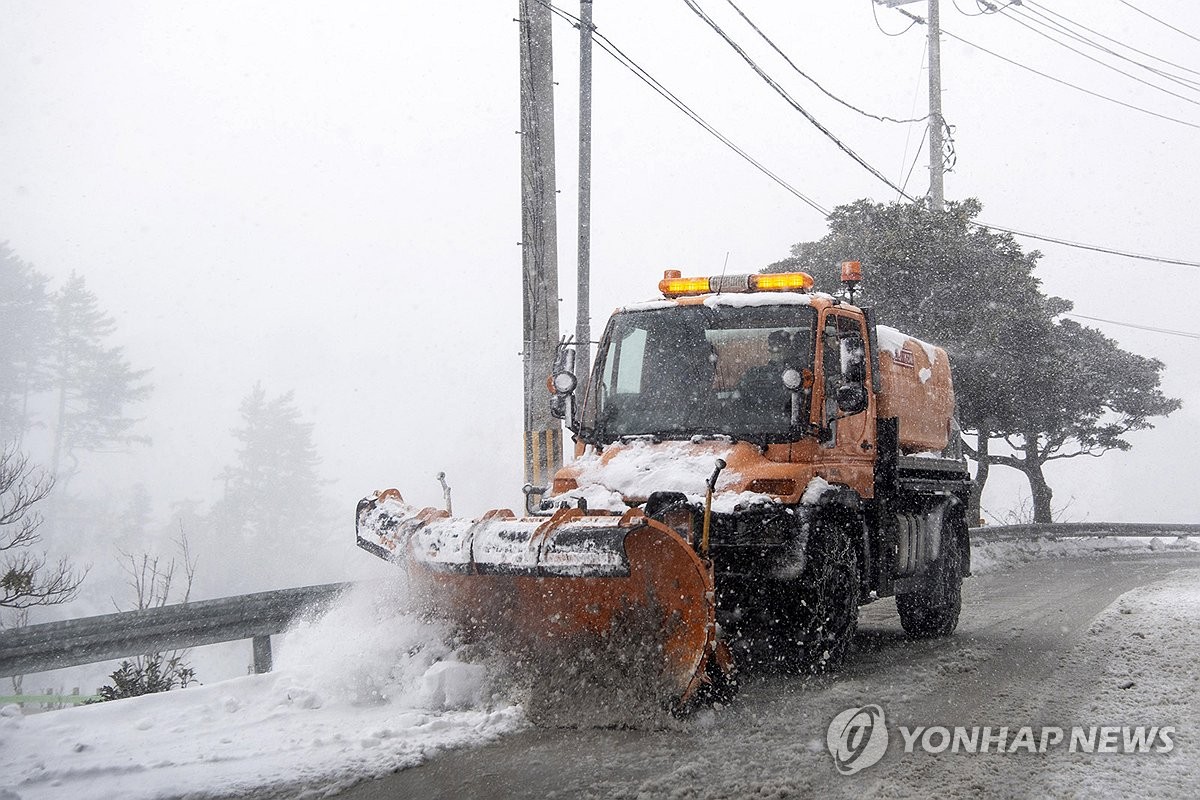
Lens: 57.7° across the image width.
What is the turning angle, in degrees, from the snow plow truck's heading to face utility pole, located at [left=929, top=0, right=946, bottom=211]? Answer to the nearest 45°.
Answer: approximately 135° to its right

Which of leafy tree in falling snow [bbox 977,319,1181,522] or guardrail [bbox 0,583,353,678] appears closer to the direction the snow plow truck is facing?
the guardrail

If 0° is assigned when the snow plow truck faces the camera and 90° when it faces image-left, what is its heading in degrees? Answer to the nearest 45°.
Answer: approximately 45°

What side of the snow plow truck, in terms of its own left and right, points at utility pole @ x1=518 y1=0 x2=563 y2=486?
right

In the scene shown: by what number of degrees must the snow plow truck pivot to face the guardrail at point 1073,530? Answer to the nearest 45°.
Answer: approximately 180°

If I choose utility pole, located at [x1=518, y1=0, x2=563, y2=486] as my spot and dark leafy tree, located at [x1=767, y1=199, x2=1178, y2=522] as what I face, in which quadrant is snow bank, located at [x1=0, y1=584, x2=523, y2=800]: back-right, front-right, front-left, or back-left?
back-right

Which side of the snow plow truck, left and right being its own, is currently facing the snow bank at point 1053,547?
back

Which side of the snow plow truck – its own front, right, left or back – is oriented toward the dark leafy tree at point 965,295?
back

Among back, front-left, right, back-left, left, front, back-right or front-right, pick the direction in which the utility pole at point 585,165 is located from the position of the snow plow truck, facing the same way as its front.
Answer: back-right

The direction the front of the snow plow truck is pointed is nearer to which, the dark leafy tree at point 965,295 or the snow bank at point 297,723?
the snow bank

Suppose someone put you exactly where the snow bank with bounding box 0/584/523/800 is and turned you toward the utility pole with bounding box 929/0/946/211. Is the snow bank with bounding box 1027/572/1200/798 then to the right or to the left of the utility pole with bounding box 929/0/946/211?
right

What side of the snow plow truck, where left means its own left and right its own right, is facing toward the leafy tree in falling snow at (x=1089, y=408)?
back

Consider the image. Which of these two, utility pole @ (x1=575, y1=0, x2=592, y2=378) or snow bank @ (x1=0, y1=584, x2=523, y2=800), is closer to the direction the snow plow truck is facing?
the snow bank
